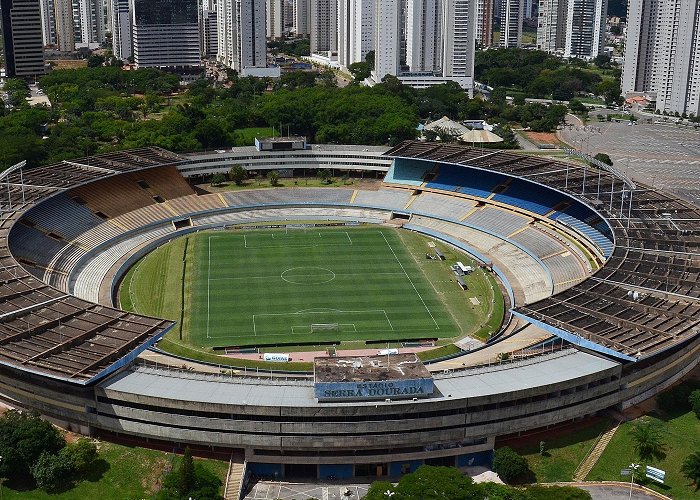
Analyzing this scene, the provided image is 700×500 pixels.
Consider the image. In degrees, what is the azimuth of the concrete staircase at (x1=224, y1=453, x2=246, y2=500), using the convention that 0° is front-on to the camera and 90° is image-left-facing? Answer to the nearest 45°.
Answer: approximately 0°

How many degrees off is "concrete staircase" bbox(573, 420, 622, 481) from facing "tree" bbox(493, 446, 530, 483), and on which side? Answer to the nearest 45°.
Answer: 0° — it already faces it

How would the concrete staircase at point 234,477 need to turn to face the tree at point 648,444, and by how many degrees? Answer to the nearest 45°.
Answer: approximately 90° to its left

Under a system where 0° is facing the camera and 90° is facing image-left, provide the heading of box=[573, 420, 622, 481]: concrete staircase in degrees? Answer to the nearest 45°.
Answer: approximately 45°

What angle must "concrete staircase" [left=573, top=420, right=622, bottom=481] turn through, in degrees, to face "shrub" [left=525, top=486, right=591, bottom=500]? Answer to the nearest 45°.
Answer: approximately 45° to its left

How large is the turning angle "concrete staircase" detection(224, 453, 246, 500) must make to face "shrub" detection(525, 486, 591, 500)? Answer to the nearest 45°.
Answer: approximately 90° to its left

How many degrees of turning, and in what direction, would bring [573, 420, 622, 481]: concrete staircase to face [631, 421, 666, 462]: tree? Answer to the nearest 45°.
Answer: approximately 135° to its left

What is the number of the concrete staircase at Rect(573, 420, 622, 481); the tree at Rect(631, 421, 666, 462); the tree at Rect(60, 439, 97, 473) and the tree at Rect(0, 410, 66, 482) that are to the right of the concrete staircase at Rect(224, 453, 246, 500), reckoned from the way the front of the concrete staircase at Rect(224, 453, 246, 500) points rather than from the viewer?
2

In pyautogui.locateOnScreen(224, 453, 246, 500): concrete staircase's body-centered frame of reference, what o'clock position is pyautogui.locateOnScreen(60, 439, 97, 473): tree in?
The tree is roughly at 3 o'clock from the concrete staircase.

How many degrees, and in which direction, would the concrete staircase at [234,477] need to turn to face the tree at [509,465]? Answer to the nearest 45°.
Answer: approximately 90° to its left

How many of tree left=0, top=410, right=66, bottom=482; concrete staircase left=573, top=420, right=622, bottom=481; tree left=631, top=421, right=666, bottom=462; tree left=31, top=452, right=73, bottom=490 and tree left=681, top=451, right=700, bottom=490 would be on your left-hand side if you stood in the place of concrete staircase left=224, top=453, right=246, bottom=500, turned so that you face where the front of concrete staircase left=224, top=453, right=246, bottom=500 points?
3
